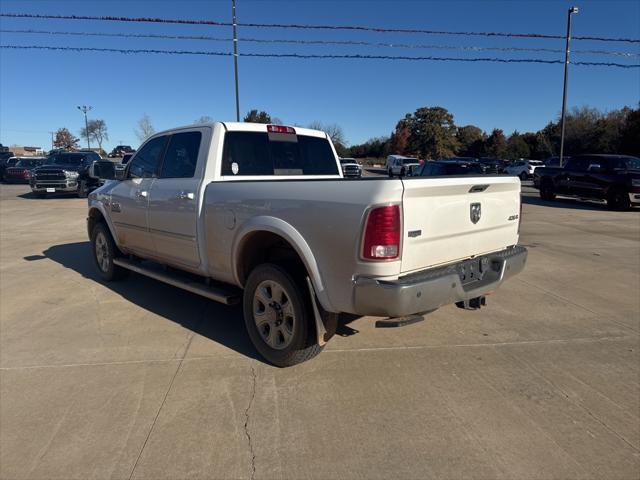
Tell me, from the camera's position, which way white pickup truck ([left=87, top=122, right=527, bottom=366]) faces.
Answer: facing away from the viewer and to the left of the viewer

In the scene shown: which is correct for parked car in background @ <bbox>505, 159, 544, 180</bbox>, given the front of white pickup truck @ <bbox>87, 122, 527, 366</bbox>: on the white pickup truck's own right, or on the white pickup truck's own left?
on the white pickup truck's own right

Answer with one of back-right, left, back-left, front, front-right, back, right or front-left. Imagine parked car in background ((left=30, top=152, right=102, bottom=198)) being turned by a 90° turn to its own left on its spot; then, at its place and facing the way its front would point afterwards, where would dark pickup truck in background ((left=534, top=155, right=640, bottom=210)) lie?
front

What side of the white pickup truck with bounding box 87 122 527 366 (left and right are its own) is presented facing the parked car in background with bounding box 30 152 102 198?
front

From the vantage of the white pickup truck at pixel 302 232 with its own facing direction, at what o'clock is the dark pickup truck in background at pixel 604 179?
The dark pickup truck in background is roughly at 3 o'clock from the white pickup truck.

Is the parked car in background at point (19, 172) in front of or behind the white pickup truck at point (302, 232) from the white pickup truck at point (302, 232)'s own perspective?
in front

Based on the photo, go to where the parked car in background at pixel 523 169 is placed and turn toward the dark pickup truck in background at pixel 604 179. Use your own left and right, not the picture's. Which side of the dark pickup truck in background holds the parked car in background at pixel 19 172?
right

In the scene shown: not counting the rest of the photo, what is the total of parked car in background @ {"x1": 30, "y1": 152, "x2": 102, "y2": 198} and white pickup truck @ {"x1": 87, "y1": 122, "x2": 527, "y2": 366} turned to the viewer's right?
0

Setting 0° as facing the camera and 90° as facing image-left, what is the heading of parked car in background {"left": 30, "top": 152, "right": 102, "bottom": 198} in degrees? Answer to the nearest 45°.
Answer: approximately 45°

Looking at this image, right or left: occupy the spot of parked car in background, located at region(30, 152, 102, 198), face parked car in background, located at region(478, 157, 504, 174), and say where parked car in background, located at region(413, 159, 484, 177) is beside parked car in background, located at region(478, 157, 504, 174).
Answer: right

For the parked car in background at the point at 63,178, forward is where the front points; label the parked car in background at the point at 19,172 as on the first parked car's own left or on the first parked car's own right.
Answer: on the first parked car's own right

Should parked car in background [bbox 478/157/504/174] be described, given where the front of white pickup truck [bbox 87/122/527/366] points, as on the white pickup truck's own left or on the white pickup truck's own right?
on the white pickup truck's own right
